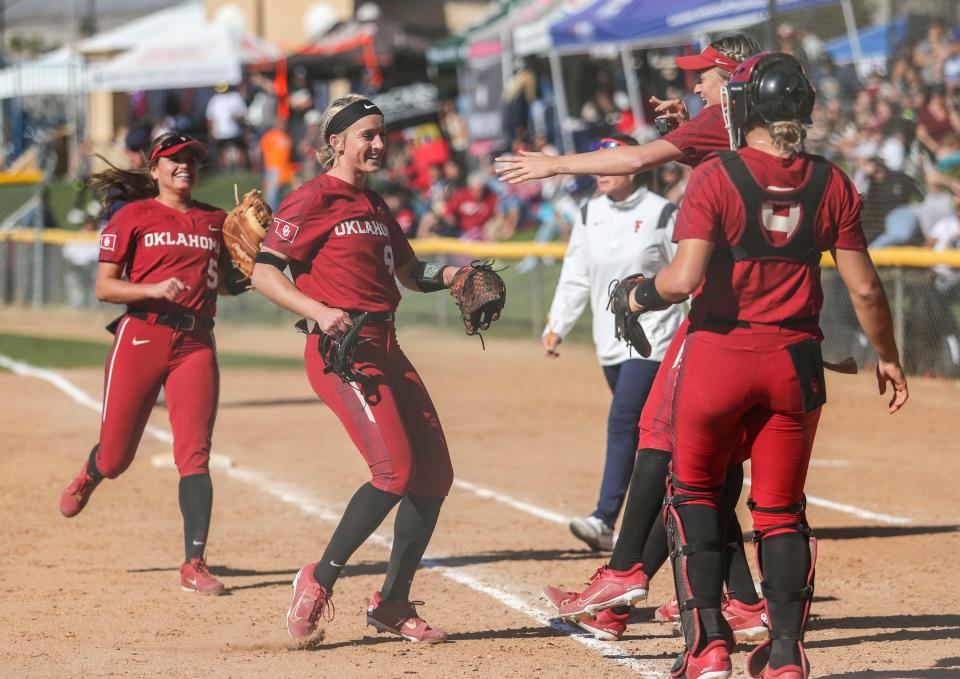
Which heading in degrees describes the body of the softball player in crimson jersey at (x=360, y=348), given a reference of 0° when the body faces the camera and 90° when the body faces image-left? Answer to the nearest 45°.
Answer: approximately 315°

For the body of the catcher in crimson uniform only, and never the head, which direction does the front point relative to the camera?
away from the camera

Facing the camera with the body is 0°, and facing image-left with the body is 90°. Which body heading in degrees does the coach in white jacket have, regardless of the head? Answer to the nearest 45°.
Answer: approximately 45°

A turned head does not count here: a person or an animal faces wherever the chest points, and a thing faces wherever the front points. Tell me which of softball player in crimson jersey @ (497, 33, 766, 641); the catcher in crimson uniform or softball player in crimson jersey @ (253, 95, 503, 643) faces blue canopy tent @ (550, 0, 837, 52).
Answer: the catcher in crimson uniform

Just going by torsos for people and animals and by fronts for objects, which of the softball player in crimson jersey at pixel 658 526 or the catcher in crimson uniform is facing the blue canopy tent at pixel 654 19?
the catcher in crimson uniform

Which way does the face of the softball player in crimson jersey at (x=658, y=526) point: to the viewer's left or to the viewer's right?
to the viewer's left

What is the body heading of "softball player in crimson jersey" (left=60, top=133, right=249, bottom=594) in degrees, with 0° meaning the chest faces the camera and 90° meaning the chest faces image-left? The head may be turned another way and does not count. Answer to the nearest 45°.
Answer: approximately 315°

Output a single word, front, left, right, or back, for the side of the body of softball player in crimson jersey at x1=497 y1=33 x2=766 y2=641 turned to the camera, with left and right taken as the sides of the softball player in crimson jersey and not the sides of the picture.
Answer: left

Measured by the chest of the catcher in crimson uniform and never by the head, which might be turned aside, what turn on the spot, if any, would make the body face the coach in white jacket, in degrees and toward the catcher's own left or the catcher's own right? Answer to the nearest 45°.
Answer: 0° — they already face them

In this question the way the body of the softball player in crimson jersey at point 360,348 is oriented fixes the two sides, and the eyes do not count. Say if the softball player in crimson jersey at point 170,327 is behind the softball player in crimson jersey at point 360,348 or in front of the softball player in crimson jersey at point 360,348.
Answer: behind

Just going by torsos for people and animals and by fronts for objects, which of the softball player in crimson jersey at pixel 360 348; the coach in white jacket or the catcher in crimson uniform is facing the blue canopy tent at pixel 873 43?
the catcher in crimson uniform

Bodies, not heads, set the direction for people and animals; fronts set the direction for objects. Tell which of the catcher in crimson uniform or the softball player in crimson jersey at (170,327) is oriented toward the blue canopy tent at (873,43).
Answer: the catcher in crimson uniform

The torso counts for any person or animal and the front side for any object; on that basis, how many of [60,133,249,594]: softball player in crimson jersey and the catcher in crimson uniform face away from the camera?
1

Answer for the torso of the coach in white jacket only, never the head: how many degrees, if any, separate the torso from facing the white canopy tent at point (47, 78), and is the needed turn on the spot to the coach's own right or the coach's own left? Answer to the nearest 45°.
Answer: approximately 90° to the coach's own right

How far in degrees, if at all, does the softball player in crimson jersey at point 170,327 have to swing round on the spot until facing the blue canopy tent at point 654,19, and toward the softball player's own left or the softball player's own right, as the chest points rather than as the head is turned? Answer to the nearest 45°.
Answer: approximately 90° to the softball player's own left

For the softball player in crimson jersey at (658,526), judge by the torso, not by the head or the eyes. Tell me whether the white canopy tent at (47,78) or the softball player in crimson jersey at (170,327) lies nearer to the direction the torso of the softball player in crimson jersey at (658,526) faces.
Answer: the softball player in crimson jersey

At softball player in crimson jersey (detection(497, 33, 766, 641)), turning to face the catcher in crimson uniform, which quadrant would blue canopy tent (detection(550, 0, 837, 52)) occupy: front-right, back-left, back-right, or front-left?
back-left
